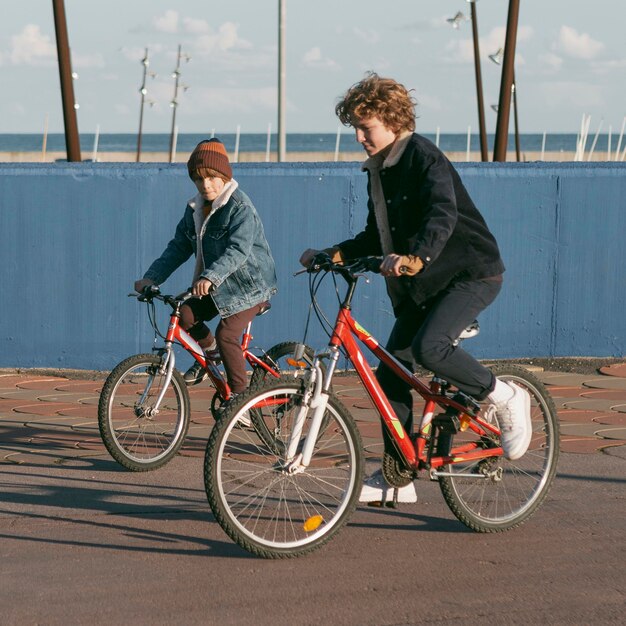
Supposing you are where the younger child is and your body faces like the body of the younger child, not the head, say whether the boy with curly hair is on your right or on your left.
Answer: on your left

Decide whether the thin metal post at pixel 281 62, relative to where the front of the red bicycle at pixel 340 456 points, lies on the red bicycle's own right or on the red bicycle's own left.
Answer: on the red bicycle's own right

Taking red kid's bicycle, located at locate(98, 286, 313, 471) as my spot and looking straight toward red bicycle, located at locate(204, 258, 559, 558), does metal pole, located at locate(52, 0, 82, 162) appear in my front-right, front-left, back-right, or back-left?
back-left

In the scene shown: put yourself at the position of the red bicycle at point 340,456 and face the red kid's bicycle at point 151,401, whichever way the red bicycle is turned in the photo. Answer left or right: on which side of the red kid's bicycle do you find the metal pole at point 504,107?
right

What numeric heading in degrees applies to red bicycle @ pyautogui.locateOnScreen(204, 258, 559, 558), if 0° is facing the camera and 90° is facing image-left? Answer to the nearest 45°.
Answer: approximately 45°

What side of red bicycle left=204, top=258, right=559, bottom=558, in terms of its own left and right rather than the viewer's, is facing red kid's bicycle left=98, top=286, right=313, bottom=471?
right
